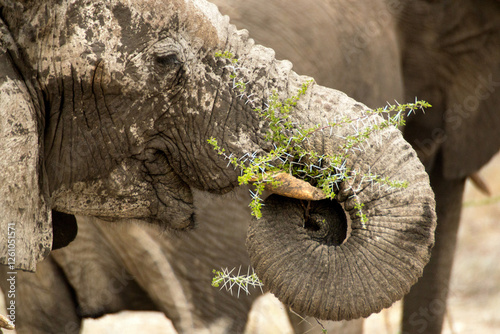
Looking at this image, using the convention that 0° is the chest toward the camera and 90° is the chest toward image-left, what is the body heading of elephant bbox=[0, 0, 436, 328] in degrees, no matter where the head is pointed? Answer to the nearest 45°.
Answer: approximately 270°
